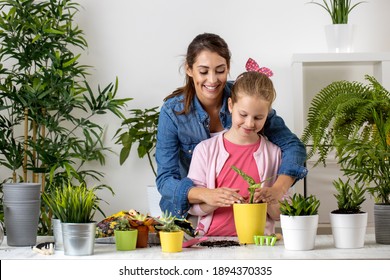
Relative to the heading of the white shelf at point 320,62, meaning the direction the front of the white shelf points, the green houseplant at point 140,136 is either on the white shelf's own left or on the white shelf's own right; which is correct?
on the white shelf's own right

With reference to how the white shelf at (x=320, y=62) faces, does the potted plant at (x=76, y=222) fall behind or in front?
in front

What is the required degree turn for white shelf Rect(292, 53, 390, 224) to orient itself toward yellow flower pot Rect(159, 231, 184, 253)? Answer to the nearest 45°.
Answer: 0° — it already faces it

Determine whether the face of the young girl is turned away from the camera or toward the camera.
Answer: toward the camera

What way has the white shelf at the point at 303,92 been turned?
toward the camera

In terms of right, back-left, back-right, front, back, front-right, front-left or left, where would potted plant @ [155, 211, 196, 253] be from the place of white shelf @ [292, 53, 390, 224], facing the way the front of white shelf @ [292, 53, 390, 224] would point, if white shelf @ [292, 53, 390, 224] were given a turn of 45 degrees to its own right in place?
front-left

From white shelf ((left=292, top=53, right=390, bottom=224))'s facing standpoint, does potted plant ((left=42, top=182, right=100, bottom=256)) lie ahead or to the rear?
ahead

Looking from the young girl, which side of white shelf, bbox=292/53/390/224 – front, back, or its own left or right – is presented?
front

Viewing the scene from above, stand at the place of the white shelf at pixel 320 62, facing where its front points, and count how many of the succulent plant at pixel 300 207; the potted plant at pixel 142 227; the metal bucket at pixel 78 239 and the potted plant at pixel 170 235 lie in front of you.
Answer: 4

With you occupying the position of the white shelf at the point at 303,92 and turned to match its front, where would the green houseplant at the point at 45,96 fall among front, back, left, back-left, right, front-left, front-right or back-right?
right

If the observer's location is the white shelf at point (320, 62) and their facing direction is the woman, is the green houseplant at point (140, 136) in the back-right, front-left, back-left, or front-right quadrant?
front-right
